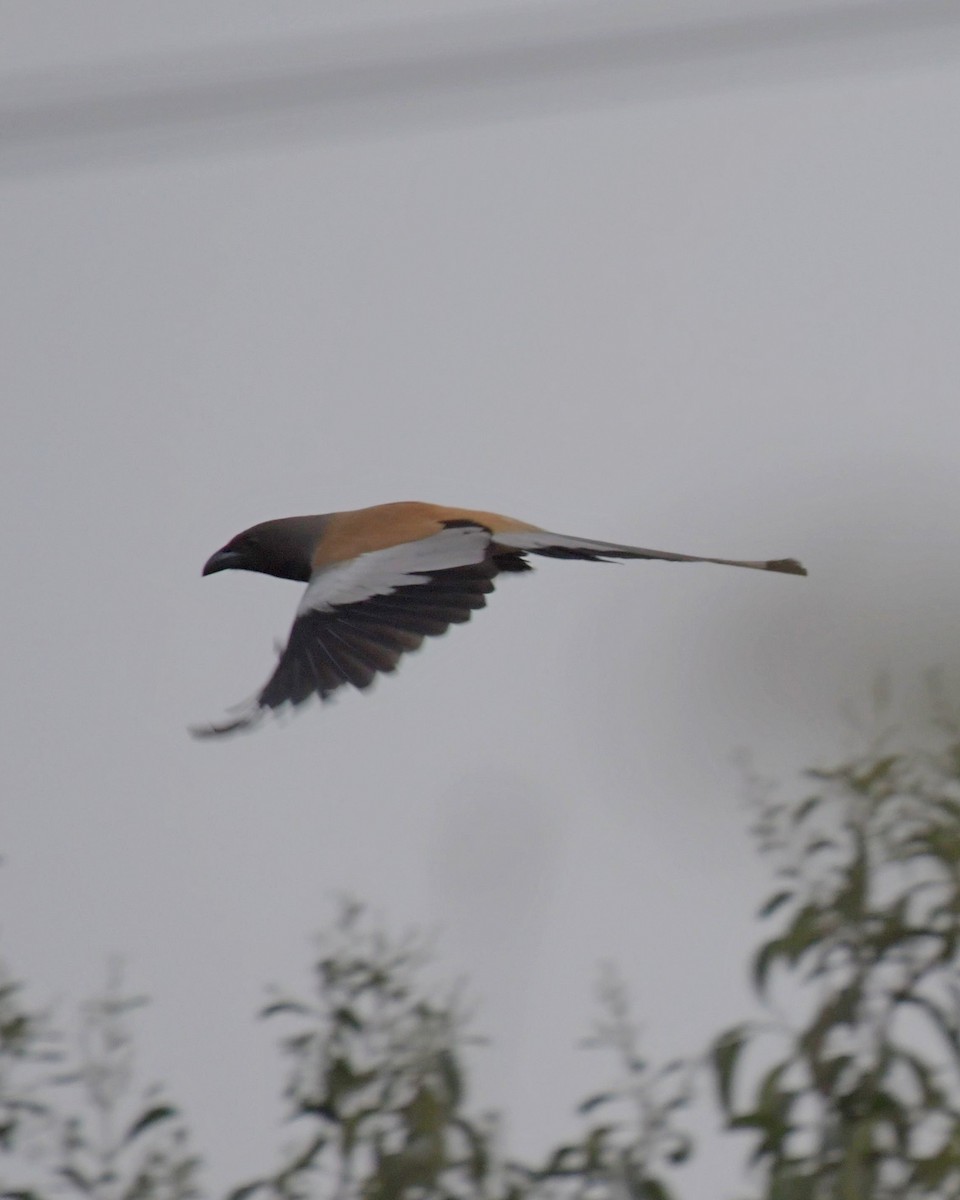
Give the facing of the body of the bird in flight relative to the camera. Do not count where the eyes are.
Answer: to the viewer's left
